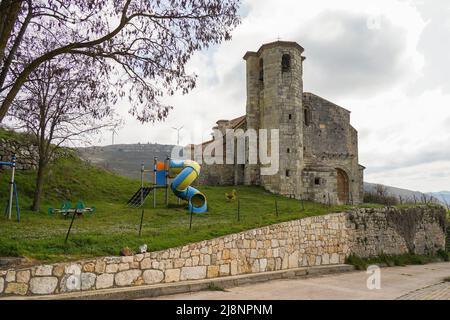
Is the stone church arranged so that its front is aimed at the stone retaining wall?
no
